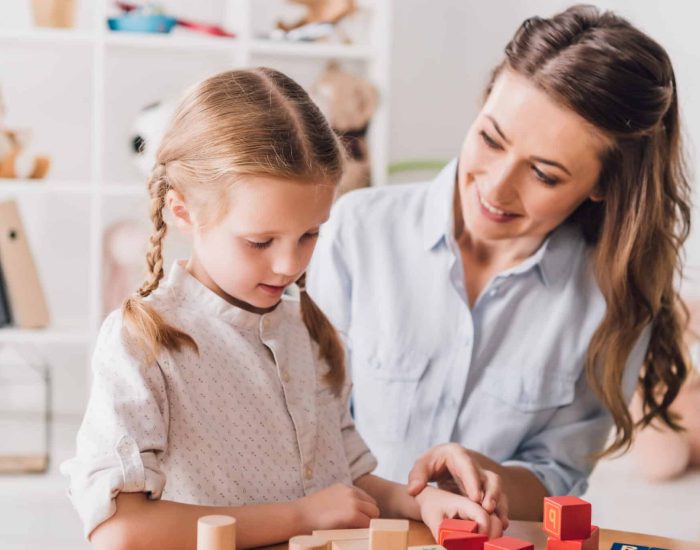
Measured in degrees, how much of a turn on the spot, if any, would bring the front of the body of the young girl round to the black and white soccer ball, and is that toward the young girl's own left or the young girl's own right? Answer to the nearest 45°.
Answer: approximately 135° to the young girl's own left

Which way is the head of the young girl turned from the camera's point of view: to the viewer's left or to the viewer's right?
to the viewer's right

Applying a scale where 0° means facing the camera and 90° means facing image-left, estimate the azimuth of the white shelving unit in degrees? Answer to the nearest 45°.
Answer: approximately 0°

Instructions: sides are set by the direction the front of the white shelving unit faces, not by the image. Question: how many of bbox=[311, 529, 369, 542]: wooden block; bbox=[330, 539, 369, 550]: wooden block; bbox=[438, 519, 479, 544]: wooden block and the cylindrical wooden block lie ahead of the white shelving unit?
4

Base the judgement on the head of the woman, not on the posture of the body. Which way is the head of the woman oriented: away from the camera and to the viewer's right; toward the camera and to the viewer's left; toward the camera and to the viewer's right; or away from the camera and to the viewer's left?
toward the camera and to the viewer's left

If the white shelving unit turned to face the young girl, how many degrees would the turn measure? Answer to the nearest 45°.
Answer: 0° — it already faces them

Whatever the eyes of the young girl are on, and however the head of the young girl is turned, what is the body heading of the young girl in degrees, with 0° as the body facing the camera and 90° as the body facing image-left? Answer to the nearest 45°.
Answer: approximately 315°

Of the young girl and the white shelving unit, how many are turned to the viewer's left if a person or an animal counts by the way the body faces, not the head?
0

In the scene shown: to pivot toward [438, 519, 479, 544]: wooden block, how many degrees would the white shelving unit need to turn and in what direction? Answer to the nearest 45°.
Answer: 0° — it already faces it
